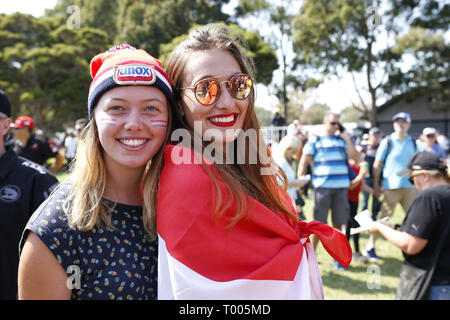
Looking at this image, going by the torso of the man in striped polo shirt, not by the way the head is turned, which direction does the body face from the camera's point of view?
toward the camera

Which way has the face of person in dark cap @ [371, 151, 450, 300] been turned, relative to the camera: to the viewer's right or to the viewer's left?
to the viewer's left

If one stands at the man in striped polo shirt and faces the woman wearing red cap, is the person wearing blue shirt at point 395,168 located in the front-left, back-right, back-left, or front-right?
back-left

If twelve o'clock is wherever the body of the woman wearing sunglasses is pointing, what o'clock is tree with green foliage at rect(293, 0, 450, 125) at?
The tree with green foliage is roughly at 8 o'clock from the woman wearing sunglasses.

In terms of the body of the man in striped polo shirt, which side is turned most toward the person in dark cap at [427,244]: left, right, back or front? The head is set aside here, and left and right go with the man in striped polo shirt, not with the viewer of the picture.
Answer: front

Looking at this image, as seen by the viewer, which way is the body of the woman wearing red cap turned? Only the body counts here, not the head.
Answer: toward the camera

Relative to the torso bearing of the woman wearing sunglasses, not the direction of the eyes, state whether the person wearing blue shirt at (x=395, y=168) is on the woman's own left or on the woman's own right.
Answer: on the woman's own left
